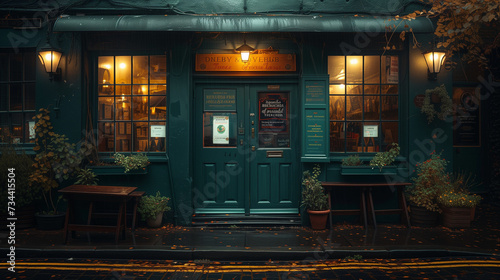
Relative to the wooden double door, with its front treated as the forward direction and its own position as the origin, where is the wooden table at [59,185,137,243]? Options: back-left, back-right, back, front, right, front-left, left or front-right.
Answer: front-right

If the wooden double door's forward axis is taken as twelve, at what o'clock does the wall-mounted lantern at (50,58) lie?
The wall-mounted lantern is roughly at 3 o'clock from the wooden double door.

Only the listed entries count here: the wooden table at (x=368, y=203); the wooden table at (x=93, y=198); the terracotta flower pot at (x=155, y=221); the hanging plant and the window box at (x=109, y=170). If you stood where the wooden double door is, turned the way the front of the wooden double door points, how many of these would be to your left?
2

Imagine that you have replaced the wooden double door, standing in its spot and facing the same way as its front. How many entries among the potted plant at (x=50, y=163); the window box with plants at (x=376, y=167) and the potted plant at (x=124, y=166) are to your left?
1

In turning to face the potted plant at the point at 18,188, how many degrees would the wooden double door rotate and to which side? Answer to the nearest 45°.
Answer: approximately 90° to its right

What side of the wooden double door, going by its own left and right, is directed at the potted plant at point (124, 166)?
right

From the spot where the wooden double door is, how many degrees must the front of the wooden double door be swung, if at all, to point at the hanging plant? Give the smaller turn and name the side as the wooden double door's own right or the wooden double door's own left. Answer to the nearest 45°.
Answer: approximately 90° to the wooden double door's own left

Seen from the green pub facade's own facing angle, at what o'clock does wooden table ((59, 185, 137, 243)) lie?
The wooden table is roughly at 2 o'clock from the green pub facade.

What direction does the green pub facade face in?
toward the camera

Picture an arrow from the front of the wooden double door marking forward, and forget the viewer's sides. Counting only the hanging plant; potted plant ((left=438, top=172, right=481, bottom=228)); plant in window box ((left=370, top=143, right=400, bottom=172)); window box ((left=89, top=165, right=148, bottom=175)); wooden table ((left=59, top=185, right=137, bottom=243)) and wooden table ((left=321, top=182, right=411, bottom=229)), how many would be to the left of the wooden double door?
4

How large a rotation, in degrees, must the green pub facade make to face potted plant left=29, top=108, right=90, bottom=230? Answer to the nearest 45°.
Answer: approximately 90° to its right

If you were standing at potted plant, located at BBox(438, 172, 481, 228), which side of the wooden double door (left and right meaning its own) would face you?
left

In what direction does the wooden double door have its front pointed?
toward the camera

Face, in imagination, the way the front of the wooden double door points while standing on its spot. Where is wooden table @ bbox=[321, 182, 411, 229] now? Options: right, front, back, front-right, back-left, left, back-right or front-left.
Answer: left
